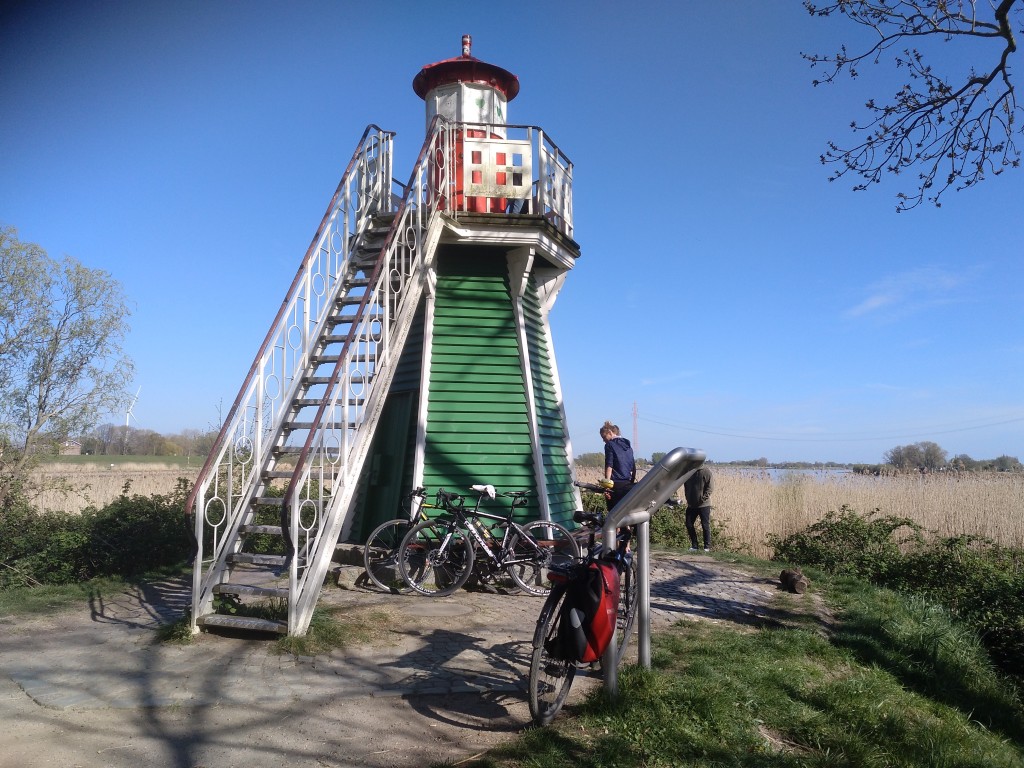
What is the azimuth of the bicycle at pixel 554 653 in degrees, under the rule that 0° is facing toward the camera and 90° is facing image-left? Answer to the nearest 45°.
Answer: approximately 225°

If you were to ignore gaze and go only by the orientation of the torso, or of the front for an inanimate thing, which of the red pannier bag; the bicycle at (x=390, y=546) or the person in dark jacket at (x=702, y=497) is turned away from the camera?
the person in dark jacket

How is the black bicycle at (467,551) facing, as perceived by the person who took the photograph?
facing to the left of the viewer

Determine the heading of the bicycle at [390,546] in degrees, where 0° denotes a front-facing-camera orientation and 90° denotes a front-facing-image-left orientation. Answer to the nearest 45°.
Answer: approximately 90°

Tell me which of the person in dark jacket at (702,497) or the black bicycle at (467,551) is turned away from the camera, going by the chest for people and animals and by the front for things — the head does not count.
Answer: the person in dark jacket

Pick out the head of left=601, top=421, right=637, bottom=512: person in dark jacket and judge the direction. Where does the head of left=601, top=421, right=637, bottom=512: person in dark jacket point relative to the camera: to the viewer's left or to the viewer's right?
to the viewer's left

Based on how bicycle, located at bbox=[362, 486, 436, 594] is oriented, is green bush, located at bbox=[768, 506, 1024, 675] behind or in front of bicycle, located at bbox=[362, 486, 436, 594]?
behind

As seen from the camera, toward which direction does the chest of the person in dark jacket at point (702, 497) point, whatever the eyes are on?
away from the camera

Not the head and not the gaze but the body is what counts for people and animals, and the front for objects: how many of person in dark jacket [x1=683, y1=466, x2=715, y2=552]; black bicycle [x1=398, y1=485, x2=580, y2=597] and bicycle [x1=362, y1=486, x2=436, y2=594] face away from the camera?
1

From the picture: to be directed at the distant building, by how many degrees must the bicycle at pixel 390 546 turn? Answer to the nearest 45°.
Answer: approximately 45° to its right

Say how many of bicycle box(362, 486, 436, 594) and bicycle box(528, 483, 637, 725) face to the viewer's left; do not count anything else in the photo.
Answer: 1
